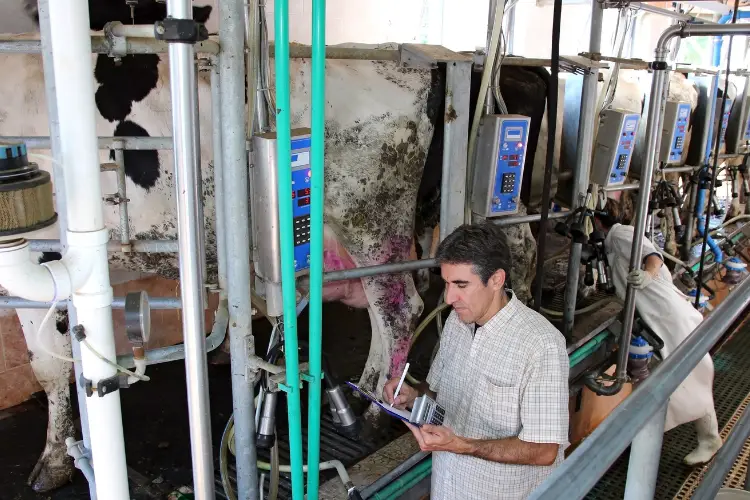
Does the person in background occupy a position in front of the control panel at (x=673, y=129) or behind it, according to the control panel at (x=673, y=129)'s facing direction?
in front

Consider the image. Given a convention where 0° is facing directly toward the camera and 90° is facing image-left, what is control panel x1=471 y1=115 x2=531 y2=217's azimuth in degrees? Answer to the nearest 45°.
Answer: approximately 315°

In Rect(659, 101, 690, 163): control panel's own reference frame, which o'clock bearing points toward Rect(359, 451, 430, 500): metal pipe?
The metal pipe is roughly at 2 o'clock from the control panel.

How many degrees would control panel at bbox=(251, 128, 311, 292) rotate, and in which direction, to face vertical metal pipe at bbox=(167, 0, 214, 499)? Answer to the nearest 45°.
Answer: approximately 45° to its right

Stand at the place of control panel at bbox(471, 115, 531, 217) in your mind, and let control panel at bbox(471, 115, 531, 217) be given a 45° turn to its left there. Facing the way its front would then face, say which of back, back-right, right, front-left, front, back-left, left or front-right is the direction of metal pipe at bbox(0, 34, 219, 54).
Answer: back-right

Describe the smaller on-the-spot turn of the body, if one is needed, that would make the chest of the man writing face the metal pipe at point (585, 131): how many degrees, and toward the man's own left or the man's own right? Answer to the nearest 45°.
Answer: approximately 135° to the man's own right

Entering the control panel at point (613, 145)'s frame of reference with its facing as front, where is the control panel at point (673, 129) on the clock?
the control panel at point (673, 129) is roughly at 8 o'clock from the control panel at point (613, 145).

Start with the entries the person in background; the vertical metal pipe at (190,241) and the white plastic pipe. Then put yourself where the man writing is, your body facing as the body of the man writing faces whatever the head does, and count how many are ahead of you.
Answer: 2

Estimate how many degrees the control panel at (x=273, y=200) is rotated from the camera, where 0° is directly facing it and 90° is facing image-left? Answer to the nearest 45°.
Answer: approximately 315°
